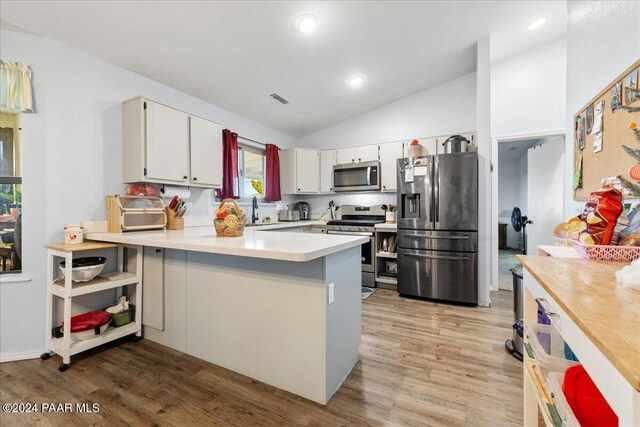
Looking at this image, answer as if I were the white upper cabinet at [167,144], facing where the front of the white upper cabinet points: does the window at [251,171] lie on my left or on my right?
on my left

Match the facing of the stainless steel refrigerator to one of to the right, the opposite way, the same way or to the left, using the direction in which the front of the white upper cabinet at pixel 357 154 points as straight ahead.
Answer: the same way

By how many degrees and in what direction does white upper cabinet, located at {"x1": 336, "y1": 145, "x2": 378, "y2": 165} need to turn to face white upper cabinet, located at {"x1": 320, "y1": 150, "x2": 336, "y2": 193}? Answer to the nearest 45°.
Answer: approximately 90° to its right

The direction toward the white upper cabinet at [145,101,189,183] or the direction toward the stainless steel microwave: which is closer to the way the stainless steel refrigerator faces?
the white upper cabinet

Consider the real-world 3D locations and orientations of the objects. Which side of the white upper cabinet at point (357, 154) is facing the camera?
front

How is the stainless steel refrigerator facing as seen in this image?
toward the camera

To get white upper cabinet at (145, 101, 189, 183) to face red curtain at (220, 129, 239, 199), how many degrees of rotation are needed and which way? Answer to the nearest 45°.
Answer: approximately 90° to its left

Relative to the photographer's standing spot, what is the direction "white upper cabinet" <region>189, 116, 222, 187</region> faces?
facing the viewer and to the right of the viewer

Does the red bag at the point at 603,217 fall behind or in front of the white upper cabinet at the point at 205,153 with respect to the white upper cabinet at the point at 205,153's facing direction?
in front

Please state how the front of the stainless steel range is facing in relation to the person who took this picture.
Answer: facing the viewer

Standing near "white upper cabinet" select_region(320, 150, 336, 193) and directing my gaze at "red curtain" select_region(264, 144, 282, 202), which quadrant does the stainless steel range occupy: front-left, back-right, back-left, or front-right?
back-left
